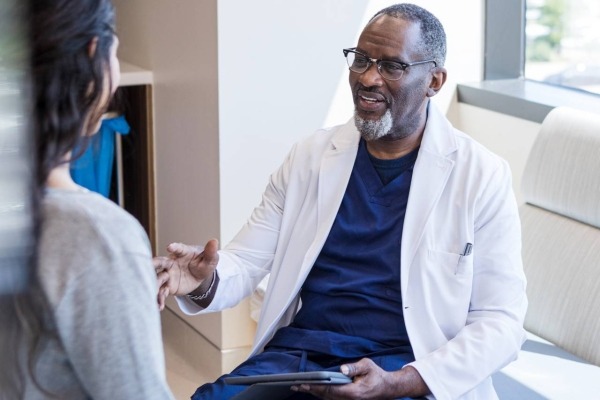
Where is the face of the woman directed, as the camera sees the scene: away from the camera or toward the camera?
away from the camera

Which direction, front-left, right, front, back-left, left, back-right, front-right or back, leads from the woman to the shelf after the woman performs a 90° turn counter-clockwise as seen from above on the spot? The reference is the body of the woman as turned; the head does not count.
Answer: front-right

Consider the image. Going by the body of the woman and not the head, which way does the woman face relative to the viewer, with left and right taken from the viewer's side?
facing away from the viewer and to the right of the viewer

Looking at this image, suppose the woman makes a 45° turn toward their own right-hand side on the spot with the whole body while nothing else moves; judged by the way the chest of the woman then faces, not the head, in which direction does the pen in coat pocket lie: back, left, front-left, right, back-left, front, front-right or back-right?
front-left

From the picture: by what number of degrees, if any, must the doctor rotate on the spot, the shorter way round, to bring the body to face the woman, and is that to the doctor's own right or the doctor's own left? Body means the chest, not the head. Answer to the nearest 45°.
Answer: approximately 45° to the doctor's own left

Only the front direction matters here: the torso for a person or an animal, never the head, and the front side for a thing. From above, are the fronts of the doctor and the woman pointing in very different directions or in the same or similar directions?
very different directions

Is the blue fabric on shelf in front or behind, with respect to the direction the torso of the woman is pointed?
in front

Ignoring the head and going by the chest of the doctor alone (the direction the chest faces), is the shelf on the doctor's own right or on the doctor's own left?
on the doctor's own right

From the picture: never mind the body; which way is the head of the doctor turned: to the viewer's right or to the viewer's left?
to the viewer's left

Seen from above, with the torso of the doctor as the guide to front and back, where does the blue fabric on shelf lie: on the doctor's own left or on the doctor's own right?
on the doctor's own right

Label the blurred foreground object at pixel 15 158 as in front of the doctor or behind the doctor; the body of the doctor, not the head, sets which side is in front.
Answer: in front
